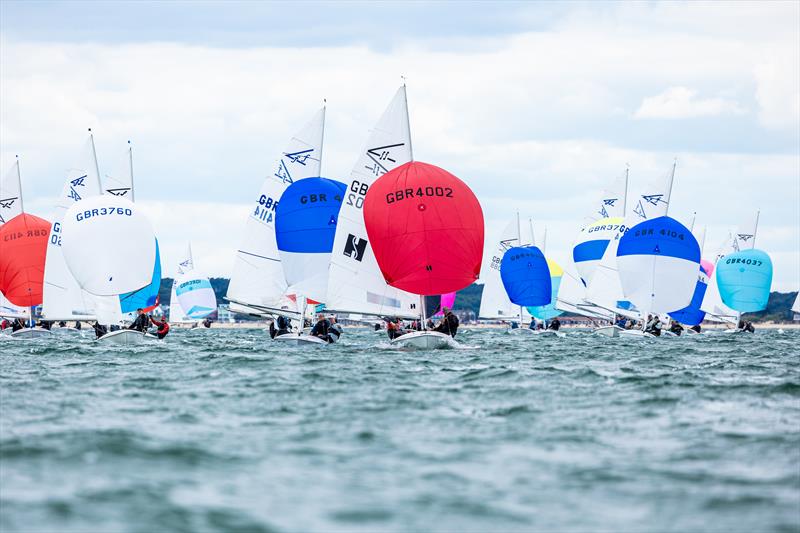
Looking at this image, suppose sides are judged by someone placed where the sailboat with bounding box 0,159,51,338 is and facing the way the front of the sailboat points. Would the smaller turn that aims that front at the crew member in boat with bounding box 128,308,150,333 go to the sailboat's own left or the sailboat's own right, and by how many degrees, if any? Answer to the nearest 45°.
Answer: approximately 45° to the sailboat's own left

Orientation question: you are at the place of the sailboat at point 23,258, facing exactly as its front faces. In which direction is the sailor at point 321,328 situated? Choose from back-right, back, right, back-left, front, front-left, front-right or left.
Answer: front-left

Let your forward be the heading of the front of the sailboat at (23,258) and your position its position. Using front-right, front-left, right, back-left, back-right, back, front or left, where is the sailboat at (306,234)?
front-left

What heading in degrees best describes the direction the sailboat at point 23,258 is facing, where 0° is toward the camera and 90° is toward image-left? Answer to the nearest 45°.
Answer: approximately 0°

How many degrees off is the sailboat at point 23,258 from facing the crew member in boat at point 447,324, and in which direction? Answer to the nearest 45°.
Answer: approximately 45° to its left
